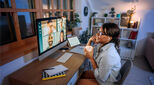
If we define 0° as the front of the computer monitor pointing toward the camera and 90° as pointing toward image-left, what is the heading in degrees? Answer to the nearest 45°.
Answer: approximately 315°

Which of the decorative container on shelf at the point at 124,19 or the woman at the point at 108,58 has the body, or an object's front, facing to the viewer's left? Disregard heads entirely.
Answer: the woman

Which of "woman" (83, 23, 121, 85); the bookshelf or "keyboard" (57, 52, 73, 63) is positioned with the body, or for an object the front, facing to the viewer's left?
the woman

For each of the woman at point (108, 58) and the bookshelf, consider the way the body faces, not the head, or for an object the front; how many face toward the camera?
1

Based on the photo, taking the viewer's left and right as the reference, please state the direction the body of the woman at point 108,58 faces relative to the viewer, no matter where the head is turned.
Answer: facing to the left of the viewer

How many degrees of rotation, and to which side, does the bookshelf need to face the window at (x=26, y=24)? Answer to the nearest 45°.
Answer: approximately 45° to its right
